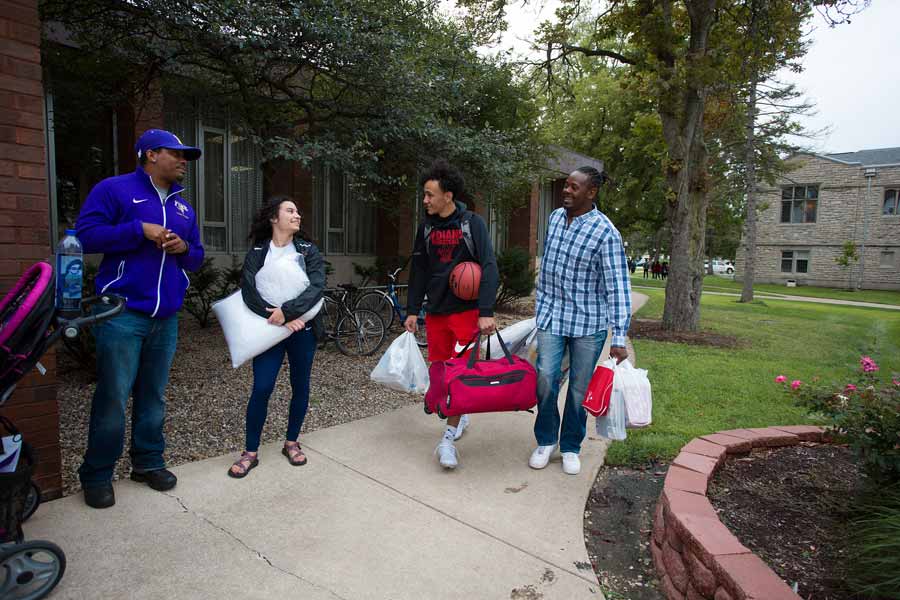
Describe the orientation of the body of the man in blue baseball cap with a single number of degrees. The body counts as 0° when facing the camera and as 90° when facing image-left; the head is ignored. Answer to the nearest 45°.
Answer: approximately 315°

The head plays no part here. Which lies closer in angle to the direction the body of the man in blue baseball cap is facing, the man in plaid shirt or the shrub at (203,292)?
the man in plaid shirt

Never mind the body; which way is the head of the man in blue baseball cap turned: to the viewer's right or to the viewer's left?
to the viewer's right

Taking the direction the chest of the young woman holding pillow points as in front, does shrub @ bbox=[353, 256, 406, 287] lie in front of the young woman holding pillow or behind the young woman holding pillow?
behind

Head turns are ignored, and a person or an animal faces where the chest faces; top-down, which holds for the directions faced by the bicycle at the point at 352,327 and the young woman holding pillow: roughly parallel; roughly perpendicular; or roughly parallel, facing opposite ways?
roughly perpendicular

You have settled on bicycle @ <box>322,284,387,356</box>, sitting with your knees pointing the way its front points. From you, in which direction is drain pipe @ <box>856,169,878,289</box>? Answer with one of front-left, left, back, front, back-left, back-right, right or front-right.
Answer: back-right

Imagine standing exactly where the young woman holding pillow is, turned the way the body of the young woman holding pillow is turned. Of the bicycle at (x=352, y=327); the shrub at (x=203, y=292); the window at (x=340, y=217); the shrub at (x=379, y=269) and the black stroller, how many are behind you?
4

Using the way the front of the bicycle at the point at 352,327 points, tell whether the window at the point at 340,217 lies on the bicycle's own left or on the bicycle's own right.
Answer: on the bicycle's own right

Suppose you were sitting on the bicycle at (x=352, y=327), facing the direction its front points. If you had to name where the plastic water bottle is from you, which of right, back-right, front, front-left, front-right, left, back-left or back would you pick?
left

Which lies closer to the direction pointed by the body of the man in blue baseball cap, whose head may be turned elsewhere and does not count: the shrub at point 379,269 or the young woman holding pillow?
the young woman holding pillow

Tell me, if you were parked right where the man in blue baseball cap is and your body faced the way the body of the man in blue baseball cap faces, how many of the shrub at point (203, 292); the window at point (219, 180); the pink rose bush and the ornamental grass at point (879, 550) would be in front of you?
2

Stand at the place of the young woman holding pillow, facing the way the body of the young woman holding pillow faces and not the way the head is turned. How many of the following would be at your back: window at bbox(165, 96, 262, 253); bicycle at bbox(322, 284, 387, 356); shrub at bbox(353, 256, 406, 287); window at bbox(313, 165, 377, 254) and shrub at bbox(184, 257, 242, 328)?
5

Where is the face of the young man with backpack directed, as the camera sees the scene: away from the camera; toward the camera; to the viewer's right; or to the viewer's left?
to the viewer's left

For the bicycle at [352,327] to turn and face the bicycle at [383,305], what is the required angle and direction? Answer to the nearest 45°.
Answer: approximately 135° to its right

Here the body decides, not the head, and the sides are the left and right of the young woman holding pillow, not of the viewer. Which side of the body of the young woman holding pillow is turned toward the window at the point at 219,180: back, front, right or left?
back

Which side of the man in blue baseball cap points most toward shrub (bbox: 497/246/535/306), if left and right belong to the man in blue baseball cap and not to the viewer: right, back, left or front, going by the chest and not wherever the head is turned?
left

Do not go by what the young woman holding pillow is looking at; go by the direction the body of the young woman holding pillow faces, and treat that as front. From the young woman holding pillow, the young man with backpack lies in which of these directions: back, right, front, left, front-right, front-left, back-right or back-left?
left

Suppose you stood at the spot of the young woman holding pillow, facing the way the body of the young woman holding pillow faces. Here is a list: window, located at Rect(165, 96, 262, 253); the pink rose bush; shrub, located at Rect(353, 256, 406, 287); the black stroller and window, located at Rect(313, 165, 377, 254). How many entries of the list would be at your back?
3

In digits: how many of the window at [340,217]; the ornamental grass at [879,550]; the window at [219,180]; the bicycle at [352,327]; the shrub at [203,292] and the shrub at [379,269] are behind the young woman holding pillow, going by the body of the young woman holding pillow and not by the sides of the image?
5
